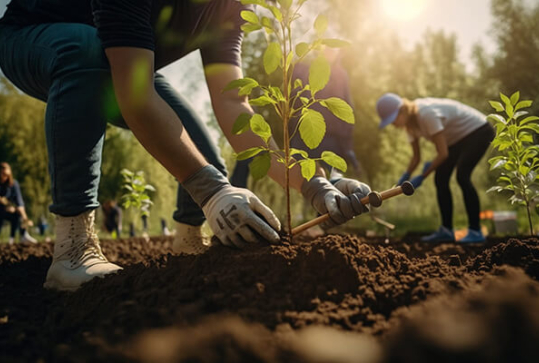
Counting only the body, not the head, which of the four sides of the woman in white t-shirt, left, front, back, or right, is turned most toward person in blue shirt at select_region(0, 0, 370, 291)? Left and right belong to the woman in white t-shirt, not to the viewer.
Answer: left

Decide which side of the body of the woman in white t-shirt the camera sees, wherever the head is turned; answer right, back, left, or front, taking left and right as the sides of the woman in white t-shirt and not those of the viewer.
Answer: left

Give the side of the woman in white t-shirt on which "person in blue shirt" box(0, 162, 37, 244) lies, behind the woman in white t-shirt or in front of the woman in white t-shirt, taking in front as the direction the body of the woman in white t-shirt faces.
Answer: in front

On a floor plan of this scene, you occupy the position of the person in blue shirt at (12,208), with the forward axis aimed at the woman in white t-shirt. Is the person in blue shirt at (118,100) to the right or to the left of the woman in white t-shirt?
right

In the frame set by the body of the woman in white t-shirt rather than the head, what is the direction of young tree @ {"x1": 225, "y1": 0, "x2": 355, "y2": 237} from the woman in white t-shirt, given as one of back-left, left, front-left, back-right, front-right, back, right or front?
left

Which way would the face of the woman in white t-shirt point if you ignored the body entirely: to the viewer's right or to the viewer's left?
to the viewer's left
